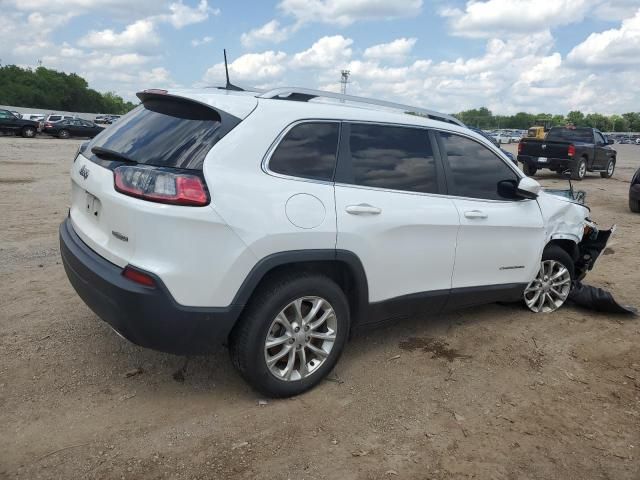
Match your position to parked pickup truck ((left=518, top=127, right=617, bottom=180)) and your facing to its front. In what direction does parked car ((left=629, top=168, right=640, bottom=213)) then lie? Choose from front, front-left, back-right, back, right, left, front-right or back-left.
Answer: back-right

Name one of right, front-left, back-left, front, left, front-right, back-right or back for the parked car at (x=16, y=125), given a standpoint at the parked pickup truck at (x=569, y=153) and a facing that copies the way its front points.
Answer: back-left

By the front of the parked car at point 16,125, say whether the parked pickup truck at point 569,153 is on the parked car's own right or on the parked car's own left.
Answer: on the parked car's own right

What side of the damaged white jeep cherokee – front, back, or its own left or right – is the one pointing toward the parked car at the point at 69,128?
left

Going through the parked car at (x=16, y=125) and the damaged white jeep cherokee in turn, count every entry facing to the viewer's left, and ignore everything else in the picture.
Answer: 0

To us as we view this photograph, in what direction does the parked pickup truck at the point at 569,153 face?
facing away from the viewer and to the right of the viewer

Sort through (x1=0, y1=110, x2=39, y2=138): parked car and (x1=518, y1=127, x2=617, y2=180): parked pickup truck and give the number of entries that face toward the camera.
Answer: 0

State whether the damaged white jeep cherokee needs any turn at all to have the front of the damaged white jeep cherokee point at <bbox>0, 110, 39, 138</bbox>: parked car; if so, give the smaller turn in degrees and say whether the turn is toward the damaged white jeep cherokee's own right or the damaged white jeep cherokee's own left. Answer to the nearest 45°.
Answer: approximately 90° to the damaged white jeep cherokee's own left

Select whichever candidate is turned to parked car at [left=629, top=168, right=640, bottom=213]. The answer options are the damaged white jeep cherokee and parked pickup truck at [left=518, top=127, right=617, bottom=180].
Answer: the damaged white jeep cherokee

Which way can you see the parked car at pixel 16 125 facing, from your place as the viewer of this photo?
facing to the right of the viewer

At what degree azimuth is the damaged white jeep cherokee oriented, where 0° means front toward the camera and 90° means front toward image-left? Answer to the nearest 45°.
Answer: approximately 225°
